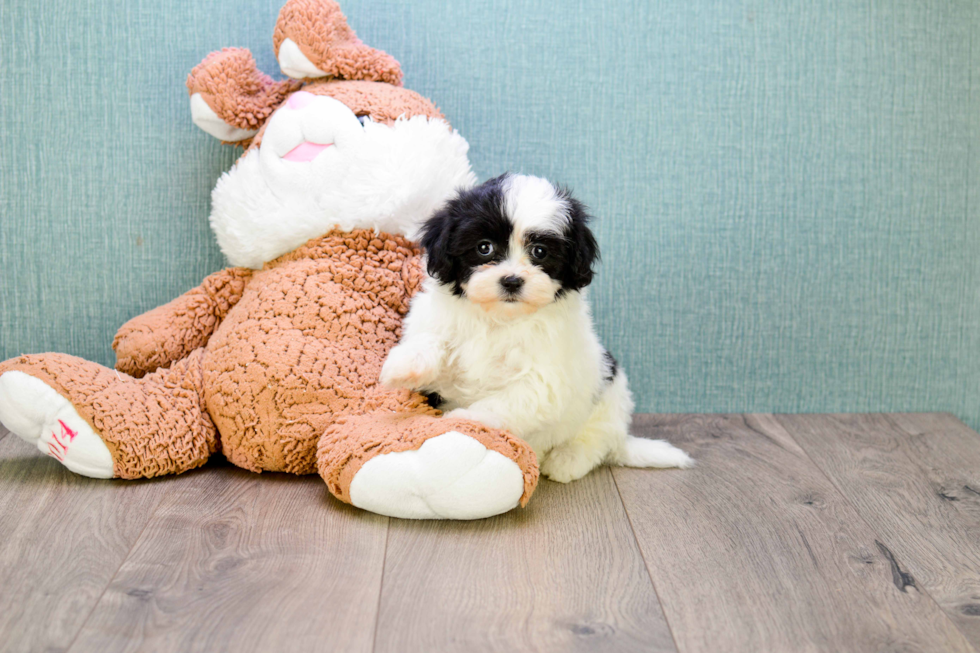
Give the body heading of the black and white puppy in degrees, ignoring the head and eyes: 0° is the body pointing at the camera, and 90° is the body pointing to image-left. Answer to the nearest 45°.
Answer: approximately 45°
